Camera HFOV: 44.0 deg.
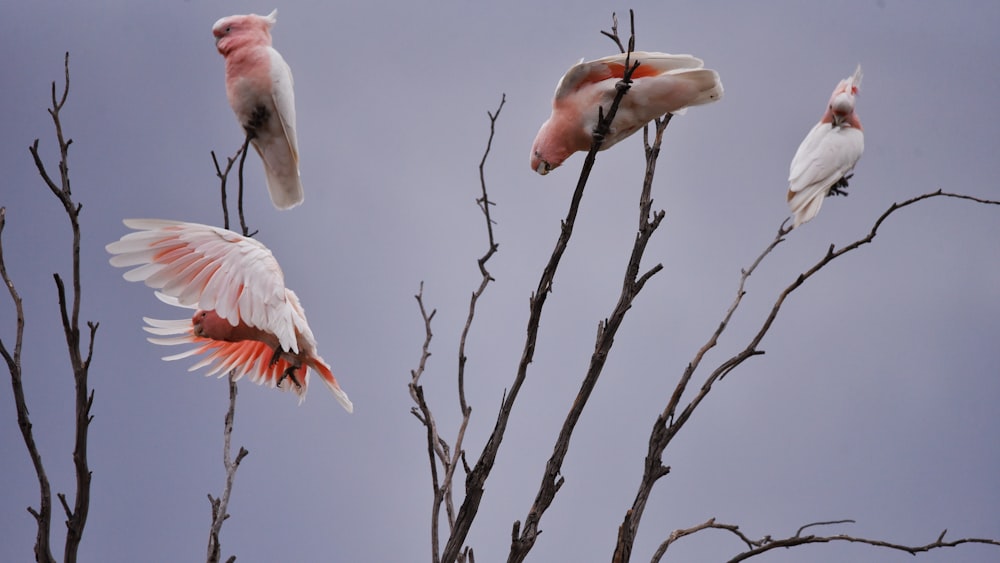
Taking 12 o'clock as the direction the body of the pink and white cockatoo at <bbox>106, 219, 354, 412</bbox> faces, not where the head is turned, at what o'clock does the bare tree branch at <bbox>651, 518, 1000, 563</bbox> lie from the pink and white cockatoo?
The bare tree branch is roughly at 7 o'clock from the pink and white cockatoo.

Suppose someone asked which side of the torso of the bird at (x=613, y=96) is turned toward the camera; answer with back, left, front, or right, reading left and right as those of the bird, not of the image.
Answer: left

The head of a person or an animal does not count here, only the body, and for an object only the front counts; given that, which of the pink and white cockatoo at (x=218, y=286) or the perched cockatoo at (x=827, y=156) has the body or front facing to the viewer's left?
the pink and white cockatoo

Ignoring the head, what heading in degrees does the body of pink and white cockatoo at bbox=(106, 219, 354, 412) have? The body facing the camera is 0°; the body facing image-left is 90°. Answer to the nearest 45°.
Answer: approximately 90°

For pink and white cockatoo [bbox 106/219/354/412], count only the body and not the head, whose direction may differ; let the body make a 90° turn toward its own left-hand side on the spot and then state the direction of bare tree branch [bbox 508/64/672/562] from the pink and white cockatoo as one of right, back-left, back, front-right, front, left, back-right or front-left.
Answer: front-left

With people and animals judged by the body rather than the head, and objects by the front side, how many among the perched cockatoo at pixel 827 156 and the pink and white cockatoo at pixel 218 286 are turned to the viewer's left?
1

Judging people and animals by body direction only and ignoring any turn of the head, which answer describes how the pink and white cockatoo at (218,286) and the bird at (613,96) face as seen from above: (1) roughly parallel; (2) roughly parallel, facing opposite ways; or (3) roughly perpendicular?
roughly parallel

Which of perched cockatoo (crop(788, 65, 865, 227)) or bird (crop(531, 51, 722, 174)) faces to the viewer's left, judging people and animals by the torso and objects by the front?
the bird

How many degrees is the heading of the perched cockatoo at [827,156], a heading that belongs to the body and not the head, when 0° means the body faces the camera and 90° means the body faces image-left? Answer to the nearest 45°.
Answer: approximately 225°
